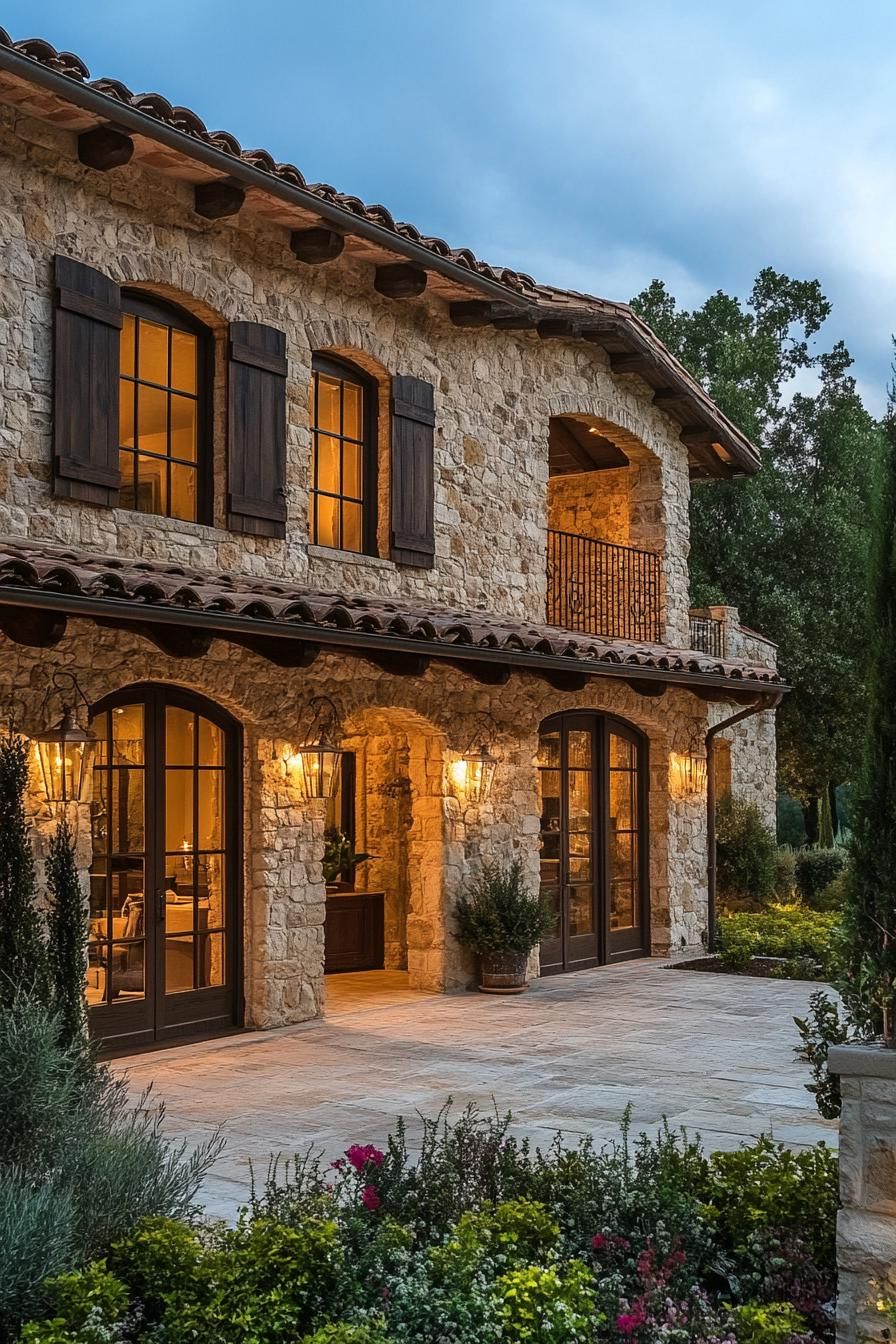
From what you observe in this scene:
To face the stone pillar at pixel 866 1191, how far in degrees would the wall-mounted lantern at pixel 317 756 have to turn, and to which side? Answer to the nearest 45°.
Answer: approximately 45° to its right

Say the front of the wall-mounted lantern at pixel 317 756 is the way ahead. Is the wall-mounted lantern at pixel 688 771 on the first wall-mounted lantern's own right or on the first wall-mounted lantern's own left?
on the first wall-mounted lantern's own left

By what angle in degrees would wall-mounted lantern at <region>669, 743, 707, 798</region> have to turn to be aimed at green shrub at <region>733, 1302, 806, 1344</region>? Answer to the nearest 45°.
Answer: approximately 45° to its right

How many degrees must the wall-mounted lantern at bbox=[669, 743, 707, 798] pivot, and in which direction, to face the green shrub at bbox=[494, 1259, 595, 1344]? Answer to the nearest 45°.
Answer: approximately 45° to its right

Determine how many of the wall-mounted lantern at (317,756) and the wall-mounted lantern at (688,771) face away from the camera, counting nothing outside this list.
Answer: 0

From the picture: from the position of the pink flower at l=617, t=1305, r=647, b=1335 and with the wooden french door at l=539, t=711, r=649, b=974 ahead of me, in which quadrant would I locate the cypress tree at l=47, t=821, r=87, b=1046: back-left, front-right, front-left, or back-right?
front-left

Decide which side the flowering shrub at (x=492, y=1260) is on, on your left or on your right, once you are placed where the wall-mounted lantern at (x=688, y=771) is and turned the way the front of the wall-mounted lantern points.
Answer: on your right

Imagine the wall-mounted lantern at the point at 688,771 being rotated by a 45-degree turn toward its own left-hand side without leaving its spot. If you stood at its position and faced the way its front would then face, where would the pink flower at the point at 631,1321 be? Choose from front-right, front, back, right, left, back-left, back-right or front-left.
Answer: right

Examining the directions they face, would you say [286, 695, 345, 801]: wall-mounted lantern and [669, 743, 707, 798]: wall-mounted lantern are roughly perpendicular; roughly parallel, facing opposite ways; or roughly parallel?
roughly parallel

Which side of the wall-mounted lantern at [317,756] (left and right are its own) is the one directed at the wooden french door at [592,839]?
left

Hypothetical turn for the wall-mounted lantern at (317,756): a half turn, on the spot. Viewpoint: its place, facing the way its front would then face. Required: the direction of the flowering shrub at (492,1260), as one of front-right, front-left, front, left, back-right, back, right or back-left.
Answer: back-left

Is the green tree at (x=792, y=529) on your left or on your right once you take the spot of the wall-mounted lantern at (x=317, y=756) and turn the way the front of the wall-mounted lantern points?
on your left

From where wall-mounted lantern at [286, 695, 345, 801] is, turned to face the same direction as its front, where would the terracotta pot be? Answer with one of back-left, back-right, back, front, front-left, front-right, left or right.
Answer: left

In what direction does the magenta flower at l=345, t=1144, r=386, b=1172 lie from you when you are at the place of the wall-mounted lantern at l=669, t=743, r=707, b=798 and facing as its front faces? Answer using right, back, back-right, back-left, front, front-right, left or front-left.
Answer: front-right

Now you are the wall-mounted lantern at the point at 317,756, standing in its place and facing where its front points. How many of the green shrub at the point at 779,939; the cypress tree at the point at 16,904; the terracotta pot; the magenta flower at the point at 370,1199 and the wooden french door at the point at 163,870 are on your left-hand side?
2

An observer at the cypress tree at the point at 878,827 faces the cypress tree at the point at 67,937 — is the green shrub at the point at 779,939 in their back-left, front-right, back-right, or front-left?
front-right

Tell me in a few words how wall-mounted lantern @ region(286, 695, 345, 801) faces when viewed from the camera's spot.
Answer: facing the viewer and to the right of the viewer

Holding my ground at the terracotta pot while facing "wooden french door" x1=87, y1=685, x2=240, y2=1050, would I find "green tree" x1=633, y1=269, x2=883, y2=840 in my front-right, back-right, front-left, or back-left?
back-right
